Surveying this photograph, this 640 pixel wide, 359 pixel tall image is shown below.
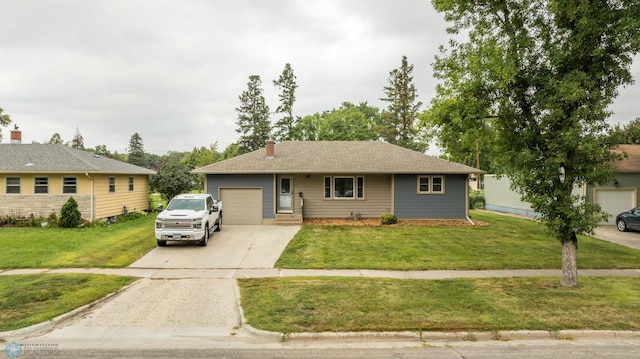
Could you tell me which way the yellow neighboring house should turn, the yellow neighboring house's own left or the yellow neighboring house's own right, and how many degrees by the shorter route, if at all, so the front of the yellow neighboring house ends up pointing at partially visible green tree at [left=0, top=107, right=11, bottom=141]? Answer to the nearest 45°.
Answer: approximately 135° to the yellow neighboring house's own right

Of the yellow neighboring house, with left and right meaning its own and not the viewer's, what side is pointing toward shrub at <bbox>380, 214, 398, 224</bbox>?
left

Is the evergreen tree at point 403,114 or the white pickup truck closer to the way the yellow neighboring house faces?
the white pickup truck

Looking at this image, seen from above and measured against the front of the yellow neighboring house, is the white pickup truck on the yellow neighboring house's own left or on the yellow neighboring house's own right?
on the yellow neighboring house's own left

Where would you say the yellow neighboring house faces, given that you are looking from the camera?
facing the viewer and to the left of the viewer

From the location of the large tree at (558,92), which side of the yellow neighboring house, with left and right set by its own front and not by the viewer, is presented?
left

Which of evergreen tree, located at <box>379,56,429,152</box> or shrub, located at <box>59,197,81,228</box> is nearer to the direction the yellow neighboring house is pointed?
the shrub

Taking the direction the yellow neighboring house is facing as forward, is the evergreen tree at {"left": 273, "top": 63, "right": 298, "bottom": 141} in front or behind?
behind

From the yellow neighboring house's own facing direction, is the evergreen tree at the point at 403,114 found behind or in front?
behind
